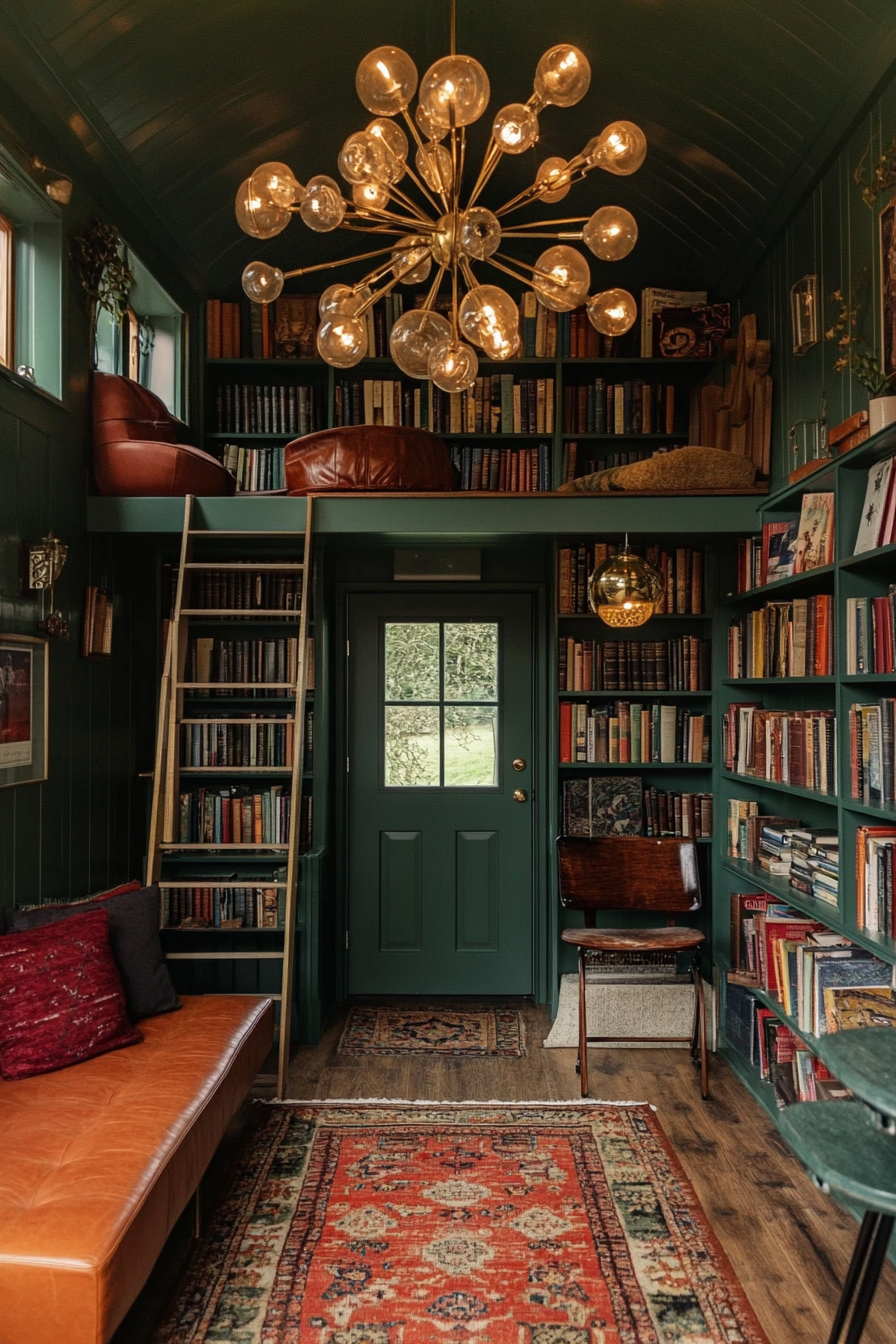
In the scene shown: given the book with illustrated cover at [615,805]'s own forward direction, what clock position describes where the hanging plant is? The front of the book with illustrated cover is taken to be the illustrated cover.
The hanging plant is roughly at 2 o'clock from the book with illustrated cover.

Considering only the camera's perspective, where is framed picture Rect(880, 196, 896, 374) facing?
facing to the left of the viewer

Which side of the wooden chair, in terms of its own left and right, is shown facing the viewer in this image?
front

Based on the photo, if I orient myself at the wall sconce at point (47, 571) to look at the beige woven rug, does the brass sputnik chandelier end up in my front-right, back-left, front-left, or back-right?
front-right

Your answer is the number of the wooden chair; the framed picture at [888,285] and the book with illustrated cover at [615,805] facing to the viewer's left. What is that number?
1

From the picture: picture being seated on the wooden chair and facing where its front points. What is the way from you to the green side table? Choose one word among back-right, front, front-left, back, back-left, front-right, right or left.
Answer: front

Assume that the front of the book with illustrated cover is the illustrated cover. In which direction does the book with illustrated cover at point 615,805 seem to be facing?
toward the camera

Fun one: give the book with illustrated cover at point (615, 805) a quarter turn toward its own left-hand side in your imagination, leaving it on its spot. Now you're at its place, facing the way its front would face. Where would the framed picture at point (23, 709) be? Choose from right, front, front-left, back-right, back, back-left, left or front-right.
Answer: back-right

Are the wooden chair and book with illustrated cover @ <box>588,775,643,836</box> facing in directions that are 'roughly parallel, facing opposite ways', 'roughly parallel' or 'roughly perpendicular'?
roughly parallel

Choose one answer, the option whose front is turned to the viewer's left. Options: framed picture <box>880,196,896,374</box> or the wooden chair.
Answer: the framed picture

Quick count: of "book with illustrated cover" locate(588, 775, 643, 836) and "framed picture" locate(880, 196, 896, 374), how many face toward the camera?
1

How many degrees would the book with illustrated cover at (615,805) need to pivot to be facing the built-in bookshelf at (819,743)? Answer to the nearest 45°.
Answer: approximately 45° to its left

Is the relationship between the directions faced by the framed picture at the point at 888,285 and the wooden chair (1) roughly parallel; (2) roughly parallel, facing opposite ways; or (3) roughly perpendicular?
roughly perpendicular

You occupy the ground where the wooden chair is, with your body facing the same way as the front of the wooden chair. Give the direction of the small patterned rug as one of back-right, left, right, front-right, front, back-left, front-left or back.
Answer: right

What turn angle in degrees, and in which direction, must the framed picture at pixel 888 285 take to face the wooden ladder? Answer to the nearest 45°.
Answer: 0° — it already faces it
